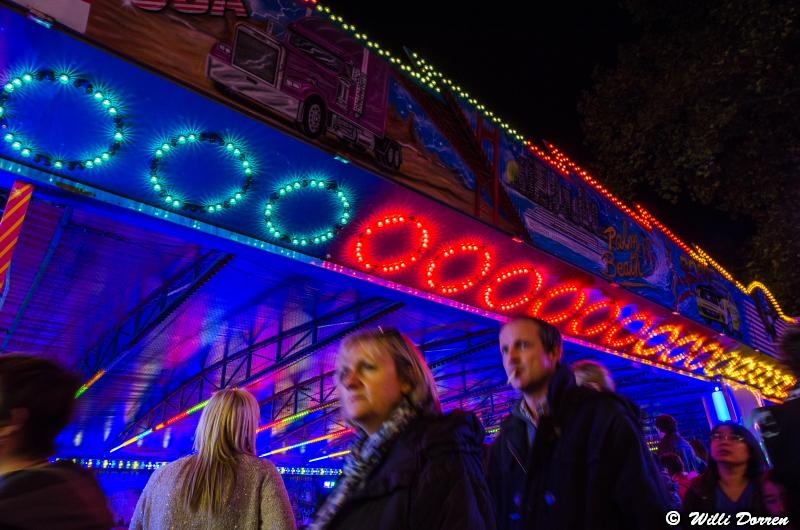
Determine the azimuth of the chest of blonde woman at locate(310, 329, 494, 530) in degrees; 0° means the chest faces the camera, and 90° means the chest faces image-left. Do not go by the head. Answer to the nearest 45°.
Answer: approximately 45°

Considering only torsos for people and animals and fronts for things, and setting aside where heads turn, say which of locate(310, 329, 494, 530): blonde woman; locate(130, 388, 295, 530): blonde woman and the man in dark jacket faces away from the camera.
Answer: locate(130, 388, 295, 530): blonde woman

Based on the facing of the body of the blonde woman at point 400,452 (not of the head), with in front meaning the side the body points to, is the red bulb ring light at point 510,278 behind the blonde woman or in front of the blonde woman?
behind

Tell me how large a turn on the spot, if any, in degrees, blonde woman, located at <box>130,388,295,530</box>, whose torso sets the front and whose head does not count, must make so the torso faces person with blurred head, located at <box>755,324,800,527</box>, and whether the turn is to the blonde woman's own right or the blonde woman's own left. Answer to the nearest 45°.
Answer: approximately 135° to the blonde woman's own right

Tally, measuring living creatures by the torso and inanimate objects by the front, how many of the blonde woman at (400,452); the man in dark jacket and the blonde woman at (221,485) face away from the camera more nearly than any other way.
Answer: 1

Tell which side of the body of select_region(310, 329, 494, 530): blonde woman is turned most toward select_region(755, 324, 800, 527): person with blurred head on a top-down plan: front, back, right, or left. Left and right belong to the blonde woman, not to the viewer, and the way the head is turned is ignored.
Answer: back

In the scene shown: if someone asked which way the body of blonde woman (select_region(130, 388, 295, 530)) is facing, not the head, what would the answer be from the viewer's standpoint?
away from the camera

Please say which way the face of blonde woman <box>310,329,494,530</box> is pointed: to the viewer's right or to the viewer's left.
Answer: to the viewer's left

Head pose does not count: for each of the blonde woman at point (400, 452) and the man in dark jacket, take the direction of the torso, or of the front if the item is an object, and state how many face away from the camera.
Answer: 0

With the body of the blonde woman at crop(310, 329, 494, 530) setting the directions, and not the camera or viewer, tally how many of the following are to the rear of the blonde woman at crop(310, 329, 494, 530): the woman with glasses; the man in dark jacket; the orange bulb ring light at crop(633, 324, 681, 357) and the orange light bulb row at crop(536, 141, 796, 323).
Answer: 4

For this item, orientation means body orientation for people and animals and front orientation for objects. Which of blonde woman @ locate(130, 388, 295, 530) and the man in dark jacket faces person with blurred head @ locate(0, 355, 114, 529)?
the man in dark jacket
